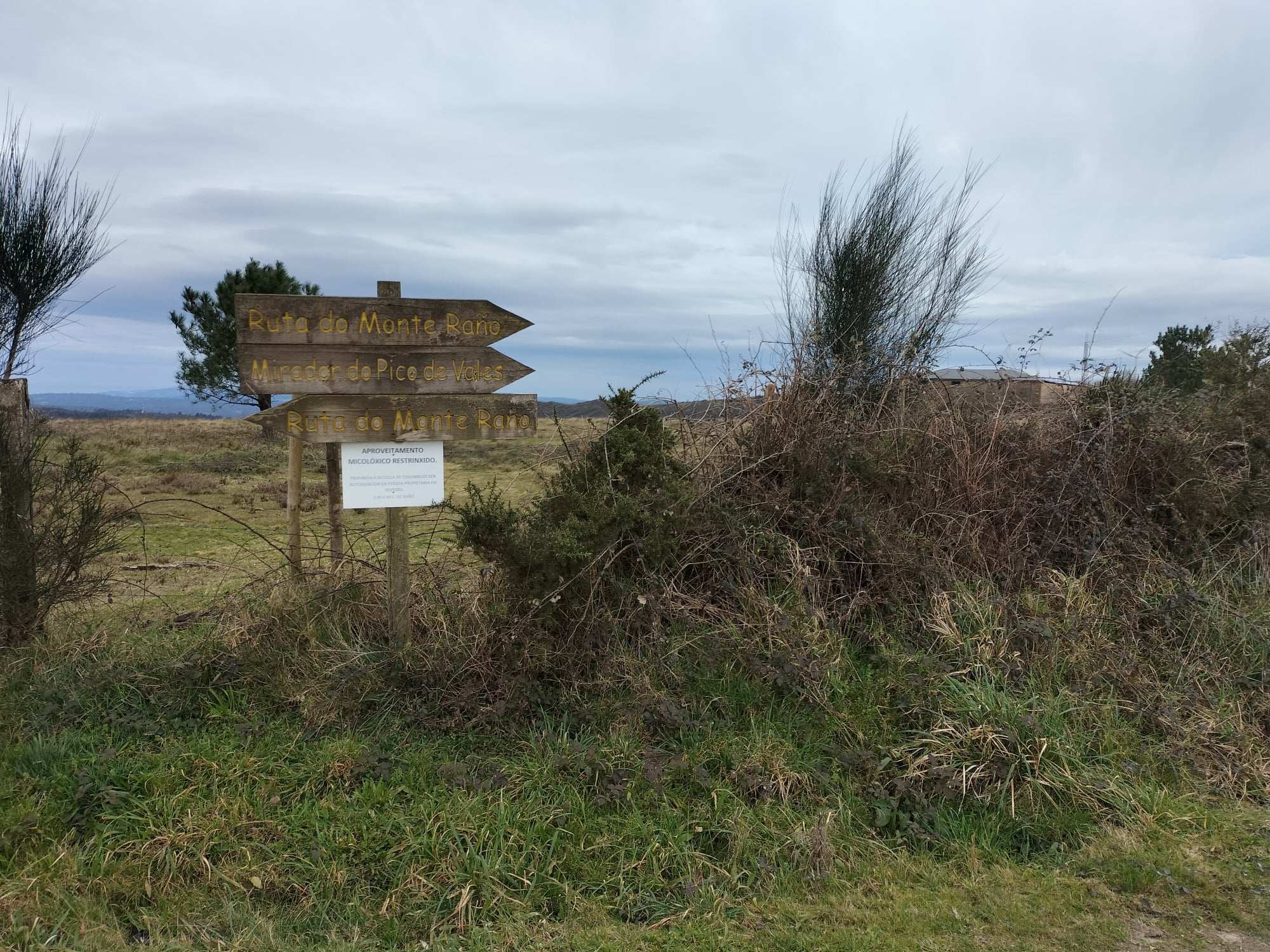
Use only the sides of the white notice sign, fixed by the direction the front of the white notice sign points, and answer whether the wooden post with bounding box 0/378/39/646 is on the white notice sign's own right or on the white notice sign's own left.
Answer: on the white notice sign's own right

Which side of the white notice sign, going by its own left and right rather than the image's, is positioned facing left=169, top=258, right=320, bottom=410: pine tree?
back

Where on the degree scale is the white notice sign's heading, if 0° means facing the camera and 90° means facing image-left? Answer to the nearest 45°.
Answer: approximately 0°
